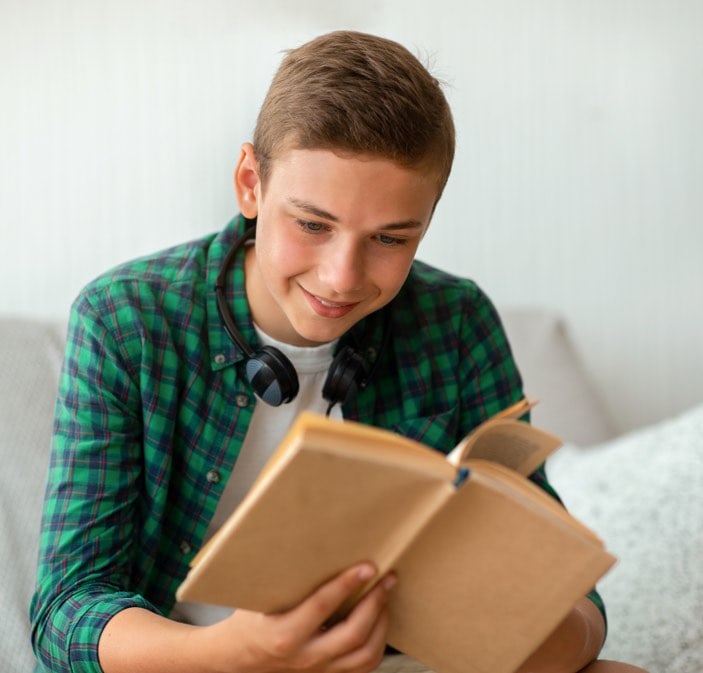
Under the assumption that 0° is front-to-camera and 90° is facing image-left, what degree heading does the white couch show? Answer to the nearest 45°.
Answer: approximately 0°

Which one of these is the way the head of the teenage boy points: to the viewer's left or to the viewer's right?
to the viewer's right
